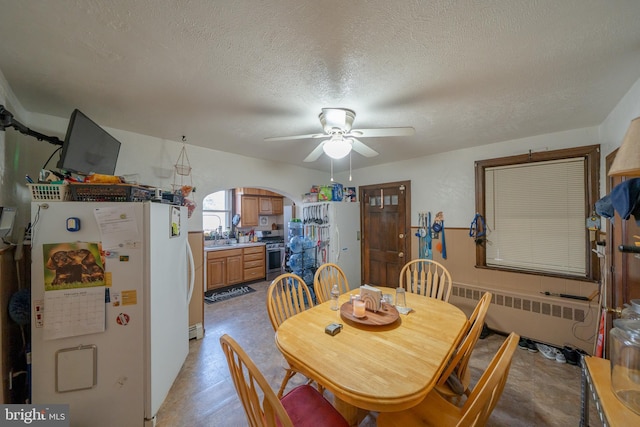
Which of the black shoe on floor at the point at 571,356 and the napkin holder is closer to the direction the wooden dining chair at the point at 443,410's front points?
the napkin holder

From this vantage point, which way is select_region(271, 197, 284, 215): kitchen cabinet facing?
toward the camera

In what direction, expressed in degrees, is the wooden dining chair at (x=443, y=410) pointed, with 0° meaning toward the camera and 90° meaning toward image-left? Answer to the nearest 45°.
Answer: approximately 90°

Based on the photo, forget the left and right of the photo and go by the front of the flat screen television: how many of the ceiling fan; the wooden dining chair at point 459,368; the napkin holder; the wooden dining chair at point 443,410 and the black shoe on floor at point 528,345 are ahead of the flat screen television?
5

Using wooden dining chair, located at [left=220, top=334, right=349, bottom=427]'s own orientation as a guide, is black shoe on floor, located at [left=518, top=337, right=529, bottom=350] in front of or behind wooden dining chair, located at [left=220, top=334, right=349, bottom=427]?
in front

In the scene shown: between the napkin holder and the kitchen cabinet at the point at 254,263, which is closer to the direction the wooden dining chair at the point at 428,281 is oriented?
the napkin holder

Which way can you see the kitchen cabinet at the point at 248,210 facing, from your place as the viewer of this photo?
facing the viewer

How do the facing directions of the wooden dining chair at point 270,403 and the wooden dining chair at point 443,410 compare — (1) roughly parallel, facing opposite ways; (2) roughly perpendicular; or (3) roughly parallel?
roughly perpendicular

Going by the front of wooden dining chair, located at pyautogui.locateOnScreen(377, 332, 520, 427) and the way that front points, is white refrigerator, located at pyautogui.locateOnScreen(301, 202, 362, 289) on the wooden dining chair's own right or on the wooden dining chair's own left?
on the wooden dining chair's own right

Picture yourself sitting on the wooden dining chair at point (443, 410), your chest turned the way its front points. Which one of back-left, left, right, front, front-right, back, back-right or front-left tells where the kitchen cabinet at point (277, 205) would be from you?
front-right

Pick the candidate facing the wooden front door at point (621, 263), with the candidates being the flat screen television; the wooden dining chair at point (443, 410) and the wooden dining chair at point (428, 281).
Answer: the flat screen television

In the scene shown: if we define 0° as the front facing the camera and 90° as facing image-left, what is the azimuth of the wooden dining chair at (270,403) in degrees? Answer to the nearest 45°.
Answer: approximately 225°

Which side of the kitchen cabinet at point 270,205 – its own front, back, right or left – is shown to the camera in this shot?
front

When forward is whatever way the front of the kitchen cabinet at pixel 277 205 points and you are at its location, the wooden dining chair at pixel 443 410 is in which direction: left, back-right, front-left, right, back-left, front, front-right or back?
front

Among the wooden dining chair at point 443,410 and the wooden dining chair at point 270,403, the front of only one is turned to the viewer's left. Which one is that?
the wooden dining chair at point 443,410

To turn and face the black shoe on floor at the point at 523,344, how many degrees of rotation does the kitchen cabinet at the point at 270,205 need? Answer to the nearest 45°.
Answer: approximately 45° to its left

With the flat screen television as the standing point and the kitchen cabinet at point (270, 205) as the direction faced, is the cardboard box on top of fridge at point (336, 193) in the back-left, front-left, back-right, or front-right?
front-right

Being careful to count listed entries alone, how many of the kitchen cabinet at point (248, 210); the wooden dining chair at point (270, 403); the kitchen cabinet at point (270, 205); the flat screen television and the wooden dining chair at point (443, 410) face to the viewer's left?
1

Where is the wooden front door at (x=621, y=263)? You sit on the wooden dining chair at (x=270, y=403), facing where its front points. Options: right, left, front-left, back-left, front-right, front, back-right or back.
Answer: front-right

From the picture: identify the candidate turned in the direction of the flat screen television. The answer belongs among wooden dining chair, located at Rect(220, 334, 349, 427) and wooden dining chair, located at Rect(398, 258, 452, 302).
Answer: wooden dining chair, located at Rect(398, 258, 452, 302)

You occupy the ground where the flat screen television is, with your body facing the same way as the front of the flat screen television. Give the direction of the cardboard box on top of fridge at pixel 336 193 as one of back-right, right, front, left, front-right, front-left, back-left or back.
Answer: front-left

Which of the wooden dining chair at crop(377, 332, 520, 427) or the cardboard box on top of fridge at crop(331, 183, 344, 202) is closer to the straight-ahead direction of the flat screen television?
the wooden dining chair
